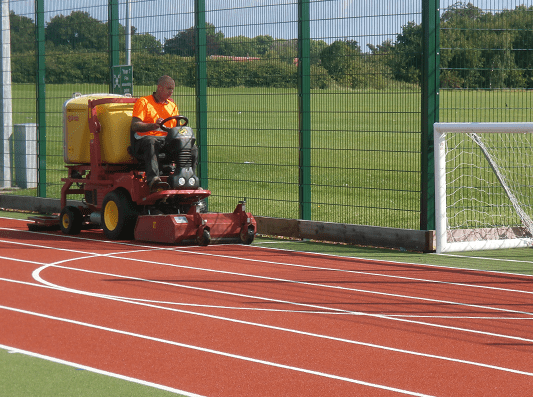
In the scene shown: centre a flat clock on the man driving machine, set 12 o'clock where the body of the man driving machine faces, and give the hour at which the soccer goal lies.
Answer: The soccer goal is roughly at 11 o'clock from the man driving machine.

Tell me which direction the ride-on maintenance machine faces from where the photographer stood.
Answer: facing the viewer and to the right of the viewer

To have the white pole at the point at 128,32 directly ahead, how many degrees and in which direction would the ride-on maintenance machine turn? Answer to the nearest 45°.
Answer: approximately 135° to its left

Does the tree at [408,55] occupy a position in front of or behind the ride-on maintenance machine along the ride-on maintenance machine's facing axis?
in front

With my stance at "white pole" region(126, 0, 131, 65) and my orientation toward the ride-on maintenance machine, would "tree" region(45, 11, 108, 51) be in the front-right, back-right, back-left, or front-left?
back-right

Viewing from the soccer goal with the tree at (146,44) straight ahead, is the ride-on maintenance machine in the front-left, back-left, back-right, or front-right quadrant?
front-left

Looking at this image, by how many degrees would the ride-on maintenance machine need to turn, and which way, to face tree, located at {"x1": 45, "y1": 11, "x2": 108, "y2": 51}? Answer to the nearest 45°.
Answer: approximately 135° to its left

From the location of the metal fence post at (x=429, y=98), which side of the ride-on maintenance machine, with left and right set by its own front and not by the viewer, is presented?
front

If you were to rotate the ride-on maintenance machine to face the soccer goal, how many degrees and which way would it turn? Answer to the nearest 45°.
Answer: approximately 45° to its left

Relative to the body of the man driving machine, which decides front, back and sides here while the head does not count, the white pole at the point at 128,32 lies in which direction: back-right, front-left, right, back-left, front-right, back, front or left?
back-left
